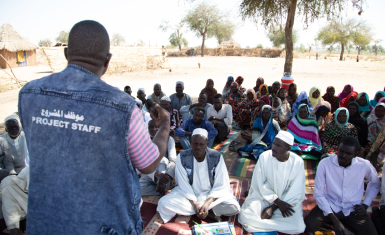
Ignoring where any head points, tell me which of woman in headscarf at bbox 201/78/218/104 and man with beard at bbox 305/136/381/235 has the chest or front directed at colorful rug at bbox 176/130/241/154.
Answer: the woman in headscarf

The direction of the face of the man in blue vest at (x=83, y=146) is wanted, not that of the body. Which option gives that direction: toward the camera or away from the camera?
away from the camera

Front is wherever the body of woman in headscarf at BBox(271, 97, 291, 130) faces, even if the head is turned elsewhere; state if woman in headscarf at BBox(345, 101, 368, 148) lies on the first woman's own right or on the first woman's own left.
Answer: on the first woman's own left

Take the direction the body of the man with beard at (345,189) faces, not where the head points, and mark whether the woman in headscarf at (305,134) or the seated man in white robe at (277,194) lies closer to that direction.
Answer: the seated man in white robe

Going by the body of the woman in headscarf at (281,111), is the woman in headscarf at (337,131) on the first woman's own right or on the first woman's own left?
on the first woman's own left

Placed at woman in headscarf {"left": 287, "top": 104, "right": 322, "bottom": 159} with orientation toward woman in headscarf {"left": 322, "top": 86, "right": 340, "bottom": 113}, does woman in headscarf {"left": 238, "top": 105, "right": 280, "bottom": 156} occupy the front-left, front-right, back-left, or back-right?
back-left
